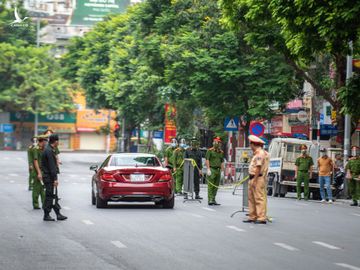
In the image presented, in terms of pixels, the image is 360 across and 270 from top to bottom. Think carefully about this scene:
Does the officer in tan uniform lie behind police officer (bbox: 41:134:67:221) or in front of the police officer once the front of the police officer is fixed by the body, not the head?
in front

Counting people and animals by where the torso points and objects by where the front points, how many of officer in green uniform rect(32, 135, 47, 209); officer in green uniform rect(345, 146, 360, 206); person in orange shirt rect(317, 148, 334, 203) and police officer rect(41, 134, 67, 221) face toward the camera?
2

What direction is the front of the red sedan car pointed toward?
away from the camera

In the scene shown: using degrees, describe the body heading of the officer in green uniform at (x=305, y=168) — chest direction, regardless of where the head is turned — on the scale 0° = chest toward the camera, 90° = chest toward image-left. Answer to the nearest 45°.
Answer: approximately 0°

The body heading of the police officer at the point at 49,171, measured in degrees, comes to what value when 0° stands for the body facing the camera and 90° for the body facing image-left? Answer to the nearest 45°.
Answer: approximately 270°

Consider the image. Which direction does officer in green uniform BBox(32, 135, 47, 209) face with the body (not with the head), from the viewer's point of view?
to the viewer's right

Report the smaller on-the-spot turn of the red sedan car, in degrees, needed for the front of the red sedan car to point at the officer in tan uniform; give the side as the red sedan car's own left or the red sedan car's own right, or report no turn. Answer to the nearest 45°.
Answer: approximately 135° to the red sedan car's own right
